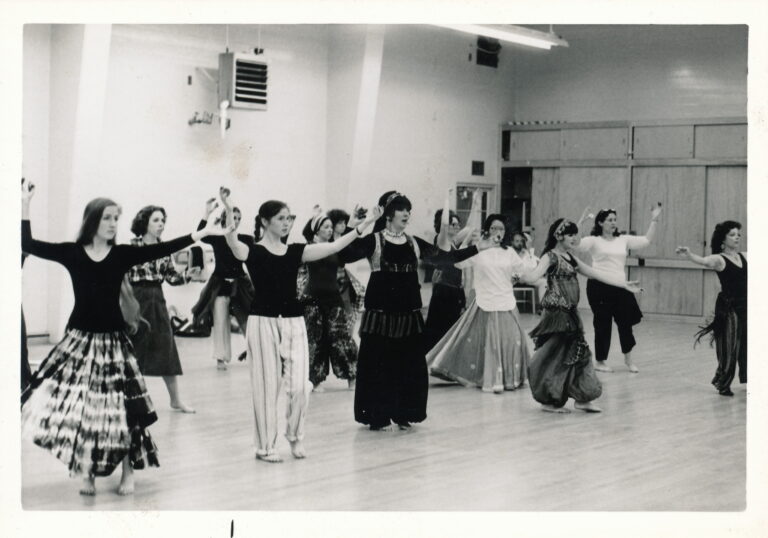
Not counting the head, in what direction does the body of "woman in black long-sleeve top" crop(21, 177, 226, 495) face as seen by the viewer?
toward the camera

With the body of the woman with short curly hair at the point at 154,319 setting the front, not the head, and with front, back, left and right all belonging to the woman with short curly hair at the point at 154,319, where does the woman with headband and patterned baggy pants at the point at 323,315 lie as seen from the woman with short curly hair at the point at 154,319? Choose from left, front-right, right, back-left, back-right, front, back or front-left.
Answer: left

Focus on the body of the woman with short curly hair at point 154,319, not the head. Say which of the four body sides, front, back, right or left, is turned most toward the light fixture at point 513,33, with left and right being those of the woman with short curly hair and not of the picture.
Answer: left

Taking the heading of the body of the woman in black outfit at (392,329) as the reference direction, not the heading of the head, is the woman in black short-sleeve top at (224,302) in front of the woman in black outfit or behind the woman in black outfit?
behind

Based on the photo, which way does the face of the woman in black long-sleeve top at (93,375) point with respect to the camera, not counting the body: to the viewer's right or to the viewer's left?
to the viewer's right

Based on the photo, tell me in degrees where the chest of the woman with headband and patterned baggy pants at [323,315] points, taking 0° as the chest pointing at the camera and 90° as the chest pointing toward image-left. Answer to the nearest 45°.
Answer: approximately 315°

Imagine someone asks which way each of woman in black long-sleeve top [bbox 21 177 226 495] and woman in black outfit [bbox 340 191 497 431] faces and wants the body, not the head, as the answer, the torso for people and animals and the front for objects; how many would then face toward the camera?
2

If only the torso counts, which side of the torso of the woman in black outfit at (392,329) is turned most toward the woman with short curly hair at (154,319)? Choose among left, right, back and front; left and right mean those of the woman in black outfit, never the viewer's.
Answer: right

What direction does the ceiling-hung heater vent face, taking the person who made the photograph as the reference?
facing the viewer and to the right of the viewer
